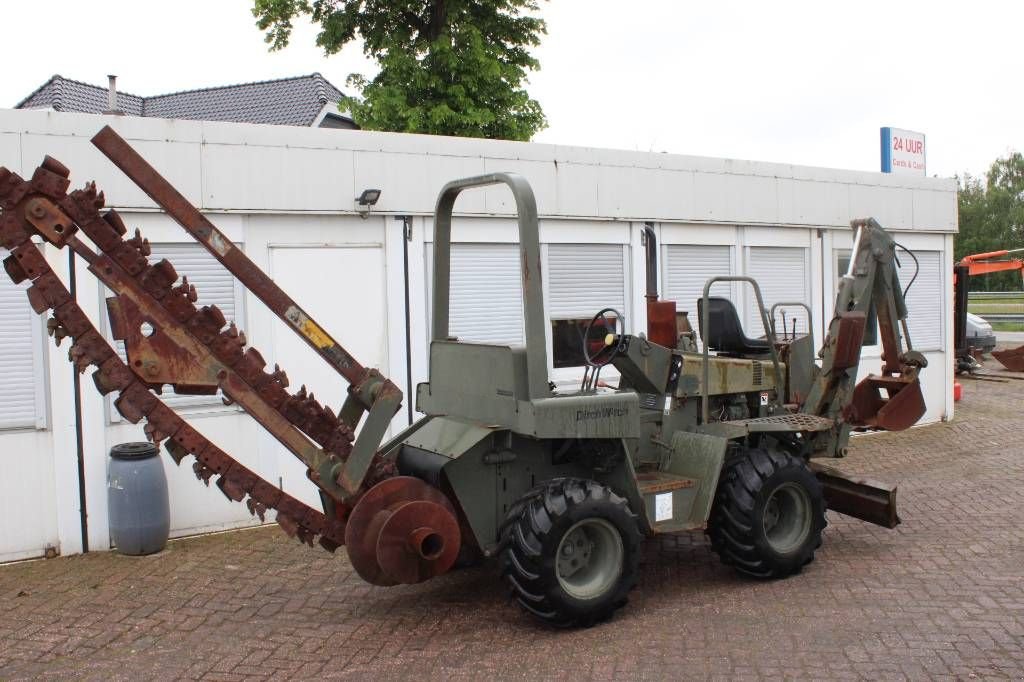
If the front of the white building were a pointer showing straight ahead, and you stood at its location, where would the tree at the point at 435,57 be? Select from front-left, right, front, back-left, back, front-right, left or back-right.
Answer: back-left

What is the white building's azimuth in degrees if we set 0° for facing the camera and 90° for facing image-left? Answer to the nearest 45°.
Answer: approximately 315°

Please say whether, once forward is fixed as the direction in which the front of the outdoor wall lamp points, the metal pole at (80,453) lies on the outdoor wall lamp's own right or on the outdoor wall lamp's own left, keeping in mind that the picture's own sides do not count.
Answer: on the outdoor wall lamp's own right

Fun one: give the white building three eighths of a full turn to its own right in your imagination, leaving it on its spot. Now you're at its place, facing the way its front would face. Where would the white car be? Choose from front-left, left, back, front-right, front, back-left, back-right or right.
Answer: back-right

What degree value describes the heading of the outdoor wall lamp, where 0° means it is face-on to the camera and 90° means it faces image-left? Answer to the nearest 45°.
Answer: approximately 315°

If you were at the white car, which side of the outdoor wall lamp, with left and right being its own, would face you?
left

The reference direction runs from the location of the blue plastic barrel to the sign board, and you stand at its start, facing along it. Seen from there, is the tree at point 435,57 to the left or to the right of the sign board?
left
